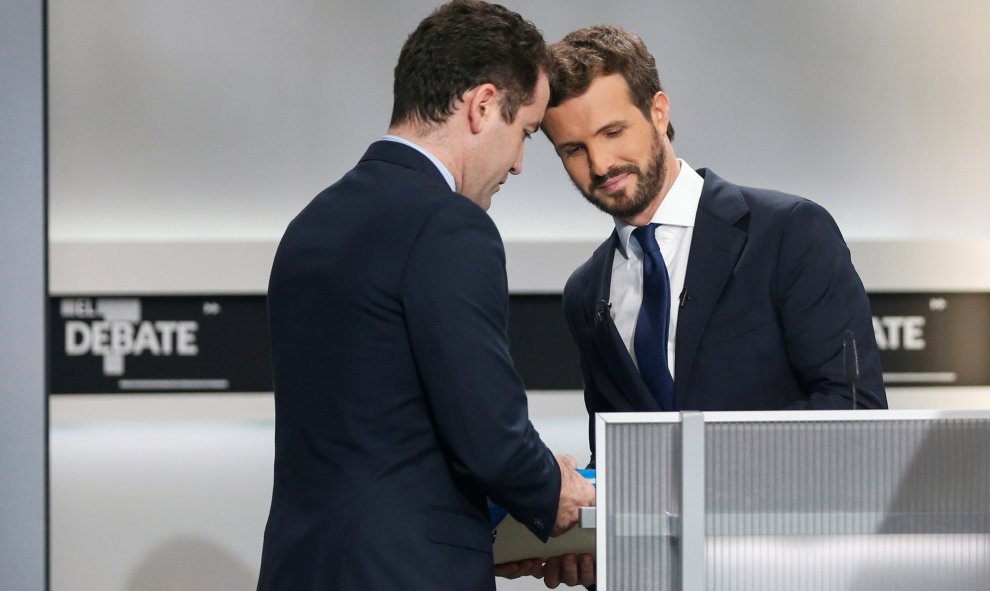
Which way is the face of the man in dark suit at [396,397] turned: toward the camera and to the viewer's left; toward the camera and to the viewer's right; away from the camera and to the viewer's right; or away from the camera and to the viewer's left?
away from the camera and to the viewer's right

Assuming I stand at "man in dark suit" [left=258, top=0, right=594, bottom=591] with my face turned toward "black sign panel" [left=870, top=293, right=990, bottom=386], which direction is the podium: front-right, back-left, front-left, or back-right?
front-right

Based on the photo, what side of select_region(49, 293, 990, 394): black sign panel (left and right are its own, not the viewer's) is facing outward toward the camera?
front

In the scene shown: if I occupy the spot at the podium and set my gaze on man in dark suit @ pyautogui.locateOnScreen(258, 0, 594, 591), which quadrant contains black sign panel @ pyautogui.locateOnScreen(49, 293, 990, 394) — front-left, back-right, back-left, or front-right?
front-right

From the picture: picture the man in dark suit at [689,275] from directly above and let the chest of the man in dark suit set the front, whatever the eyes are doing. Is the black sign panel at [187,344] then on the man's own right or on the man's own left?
on the man's own right

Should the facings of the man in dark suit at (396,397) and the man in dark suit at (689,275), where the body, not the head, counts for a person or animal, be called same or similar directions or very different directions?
very different directions

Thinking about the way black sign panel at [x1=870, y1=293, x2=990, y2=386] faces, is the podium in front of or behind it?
in front

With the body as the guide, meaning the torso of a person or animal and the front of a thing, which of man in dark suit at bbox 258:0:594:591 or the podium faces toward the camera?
the podium

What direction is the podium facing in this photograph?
toward the camera

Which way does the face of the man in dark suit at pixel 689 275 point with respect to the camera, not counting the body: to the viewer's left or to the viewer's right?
to the viewer's left

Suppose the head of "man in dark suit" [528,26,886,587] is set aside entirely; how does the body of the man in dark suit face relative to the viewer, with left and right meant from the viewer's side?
facing the viewer and to the left of the viewer

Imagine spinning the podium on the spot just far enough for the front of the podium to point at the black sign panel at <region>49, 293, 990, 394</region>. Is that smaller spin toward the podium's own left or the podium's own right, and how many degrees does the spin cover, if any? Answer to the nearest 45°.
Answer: approximately 135° to the podium's own right

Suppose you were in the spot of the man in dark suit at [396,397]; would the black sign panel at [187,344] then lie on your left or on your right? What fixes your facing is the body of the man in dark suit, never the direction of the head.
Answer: on your left

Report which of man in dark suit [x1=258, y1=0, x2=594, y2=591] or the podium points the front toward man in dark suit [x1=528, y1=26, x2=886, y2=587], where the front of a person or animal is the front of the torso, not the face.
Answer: man in dark suit [x1=258, y1=0, x2=594, y2=591]

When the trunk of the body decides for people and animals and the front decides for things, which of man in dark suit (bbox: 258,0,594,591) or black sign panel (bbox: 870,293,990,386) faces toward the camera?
the black sign panel
